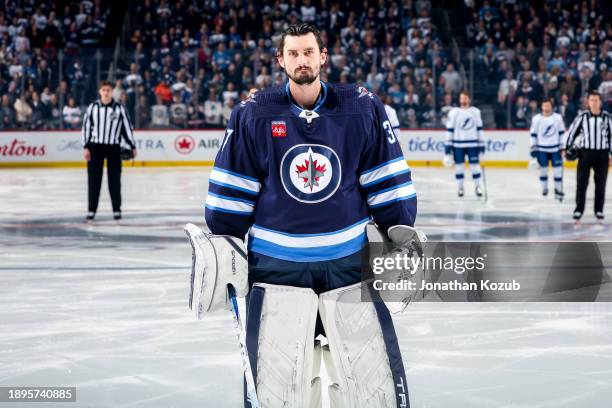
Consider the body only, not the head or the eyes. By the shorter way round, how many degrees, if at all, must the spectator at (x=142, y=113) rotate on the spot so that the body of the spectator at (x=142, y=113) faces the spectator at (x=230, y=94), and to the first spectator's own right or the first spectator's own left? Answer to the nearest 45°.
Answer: approximately 90° to the first spectator's own left

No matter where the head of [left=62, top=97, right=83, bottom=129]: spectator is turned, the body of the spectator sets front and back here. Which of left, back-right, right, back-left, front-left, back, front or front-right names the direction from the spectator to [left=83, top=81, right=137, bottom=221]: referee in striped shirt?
front

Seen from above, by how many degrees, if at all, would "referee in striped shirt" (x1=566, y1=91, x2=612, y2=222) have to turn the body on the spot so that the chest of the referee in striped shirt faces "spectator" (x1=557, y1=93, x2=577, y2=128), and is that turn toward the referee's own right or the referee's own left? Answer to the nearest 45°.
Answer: approximately 180°

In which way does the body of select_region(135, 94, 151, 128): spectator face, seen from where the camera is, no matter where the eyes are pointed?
toward the camera

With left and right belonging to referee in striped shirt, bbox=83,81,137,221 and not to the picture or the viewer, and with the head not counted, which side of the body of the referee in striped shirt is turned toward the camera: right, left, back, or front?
front

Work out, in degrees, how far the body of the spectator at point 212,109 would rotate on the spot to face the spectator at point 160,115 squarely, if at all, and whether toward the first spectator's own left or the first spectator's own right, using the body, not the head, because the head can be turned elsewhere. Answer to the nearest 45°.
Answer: approximately 90° to the first spectator's own right

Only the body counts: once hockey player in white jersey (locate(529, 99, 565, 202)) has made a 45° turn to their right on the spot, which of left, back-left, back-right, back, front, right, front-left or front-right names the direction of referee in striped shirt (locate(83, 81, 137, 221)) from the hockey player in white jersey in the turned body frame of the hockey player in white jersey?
front

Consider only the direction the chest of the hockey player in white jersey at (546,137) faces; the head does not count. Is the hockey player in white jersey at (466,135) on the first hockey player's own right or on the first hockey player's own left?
on the first hockey player's own right

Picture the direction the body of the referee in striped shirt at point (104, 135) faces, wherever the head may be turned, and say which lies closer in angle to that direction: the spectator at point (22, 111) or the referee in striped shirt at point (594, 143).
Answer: the referee in striped shirt

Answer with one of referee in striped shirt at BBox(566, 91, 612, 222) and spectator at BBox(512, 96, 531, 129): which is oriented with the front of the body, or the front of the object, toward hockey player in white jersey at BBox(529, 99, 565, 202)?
the spectator

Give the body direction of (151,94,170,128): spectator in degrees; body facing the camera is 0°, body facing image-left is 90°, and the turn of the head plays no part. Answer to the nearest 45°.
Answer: approximately 0°

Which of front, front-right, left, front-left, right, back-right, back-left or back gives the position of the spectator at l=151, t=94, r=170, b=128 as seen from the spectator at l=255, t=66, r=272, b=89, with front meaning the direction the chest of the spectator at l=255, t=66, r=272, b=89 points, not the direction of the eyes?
right
